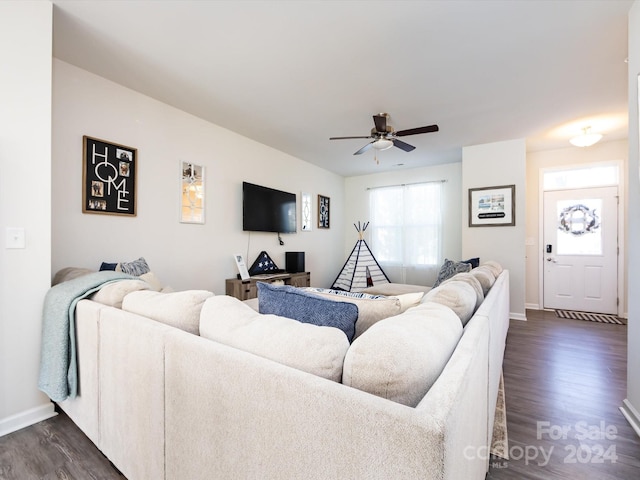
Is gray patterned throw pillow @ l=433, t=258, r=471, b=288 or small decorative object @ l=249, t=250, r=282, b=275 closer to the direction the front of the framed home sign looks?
the gray patterned throw pillow

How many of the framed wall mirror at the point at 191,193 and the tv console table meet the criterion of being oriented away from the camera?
0

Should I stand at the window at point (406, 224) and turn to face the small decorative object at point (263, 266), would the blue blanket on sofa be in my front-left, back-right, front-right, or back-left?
front-left

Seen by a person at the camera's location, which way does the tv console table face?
facing the viewer and to the right of the viewer

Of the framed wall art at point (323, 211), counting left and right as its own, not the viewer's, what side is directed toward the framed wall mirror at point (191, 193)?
right

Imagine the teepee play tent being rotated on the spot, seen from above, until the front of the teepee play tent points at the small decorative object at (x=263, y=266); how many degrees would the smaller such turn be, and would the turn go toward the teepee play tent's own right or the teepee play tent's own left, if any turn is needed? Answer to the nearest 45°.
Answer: approximately 90° to the teepee play tent's own right

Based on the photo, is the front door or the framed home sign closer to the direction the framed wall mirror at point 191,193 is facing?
the front door

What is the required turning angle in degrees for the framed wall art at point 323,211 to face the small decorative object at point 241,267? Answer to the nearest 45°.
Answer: approximately 90° to its right

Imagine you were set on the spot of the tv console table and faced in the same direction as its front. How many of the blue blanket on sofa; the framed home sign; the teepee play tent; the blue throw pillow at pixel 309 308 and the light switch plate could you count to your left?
1

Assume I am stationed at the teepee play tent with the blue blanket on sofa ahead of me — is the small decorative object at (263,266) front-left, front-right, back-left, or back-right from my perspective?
front-right

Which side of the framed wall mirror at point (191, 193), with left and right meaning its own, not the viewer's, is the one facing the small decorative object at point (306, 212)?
left

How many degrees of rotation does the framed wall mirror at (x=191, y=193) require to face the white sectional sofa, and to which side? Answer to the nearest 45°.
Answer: approximately 45° to its right
